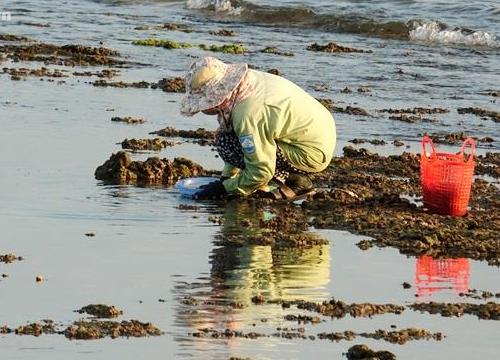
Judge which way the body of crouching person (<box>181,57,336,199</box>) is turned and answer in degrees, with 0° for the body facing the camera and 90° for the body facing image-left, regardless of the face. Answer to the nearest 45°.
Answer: approximately 90°

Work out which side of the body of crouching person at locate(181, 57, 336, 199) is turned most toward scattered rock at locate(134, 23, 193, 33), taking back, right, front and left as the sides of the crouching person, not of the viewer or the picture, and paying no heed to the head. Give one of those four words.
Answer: right

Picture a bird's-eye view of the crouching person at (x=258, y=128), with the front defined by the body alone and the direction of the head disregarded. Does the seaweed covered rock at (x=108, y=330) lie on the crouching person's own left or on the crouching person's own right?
on the crouching person's own left

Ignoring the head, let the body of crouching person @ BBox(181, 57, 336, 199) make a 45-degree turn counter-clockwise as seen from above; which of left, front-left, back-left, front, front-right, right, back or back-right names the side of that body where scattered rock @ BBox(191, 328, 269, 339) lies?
front-left

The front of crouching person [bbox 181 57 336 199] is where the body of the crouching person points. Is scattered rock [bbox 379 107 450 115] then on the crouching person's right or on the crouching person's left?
on the crouching person's right

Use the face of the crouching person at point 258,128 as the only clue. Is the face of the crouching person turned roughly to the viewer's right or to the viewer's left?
to the viewer's left

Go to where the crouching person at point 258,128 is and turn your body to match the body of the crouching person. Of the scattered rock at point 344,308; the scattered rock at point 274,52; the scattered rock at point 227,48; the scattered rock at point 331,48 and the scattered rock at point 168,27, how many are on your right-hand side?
4

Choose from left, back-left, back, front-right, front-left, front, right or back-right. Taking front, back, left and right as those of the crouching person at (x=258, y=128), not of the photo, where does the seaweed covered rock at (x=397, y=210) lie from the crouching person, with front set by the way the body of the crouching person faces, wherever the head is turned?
back

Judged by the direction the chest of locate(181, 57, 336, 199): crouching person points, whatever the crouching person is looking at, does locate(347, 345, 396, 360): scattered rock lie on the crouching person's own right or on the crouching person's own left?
on the crouching person's own left

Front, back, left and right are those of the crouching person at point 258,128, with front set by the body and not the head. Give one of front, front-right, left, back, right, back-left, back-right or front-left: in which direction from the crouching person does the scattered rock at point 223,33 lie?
right

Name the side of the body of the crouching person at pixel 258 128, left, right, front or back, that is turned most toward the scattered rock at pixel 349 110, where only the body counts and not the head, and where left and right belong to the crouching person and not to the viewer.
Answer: right

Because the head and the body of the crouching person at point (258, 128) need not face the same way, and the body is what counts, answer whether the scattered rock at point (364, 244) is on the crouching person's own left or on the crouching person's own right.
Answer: on the crouching person's own left
